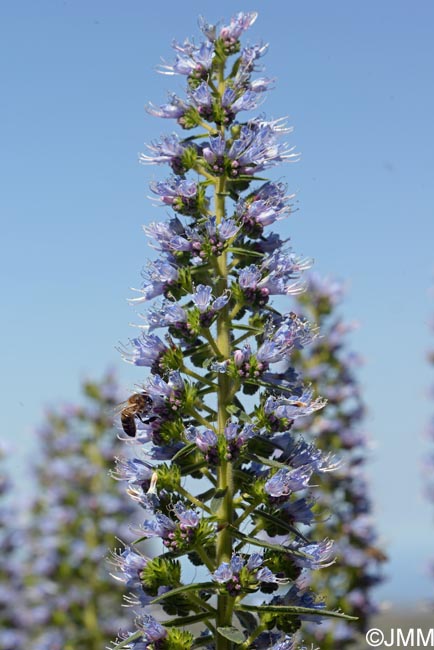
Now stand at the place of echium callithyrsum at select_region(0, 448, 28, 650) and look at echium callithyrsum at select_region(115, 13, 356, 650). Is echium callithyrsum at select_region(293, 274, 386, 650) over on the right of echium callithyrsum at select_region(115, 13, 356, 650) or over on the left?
left

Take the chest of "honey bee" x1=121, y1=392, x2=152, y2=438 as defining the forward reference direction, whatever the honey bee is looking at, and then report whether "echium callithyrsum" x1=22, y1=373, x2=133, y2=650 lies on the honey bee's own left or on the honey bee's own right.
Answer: on the honey bee's own left

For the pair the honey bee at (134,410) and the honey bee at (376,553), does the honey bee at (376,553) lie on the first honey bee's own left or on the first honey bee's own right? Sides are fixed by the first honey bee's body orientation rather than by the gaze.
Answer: on the first honey bee's own left

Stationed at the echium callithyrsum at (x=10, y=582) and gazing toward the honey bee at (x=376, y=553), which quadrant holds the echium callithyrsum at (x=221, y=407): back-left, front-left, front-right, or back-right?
front-right

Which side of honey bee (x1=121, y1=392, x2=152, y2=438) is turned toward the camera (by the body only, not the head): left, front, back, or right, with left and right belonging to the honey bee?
right
